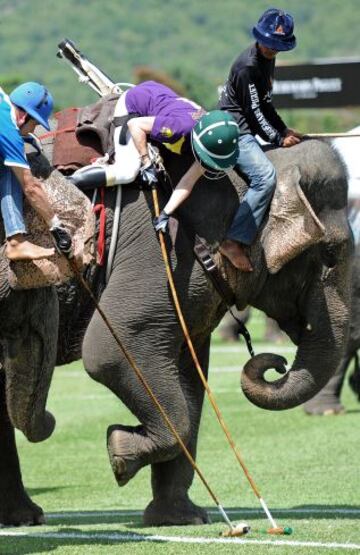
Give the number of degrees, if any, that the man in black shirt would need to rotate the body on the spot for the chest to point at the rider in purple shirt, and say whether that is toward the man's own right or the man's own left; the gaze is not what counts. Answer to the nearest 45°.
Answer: approximately 135° to the man's own right

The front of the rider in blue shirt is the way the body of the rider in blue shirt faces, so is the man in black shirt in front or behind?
in front

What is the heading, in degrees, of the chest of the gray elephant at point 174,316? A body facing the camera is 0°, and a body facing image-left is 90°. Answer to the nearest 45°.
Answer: approximately 270°

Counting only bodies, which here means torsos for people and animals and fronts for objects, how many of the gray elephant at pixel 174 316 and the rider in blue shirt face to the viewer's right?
2

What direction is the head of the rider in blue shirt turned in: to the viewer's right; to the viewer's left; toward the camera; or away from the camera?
to the viewer's right

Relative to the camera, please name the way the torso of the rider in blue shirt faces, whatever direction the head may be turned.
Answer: to the viewer's right

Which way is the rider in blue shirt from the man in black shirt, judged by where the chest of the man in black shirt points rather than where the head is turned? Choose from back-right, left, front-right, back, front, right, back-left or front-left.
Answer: back-right

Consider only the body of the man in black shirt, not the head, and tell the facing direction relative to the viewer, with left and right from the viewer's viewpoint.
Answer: facing to the right of the viewer
